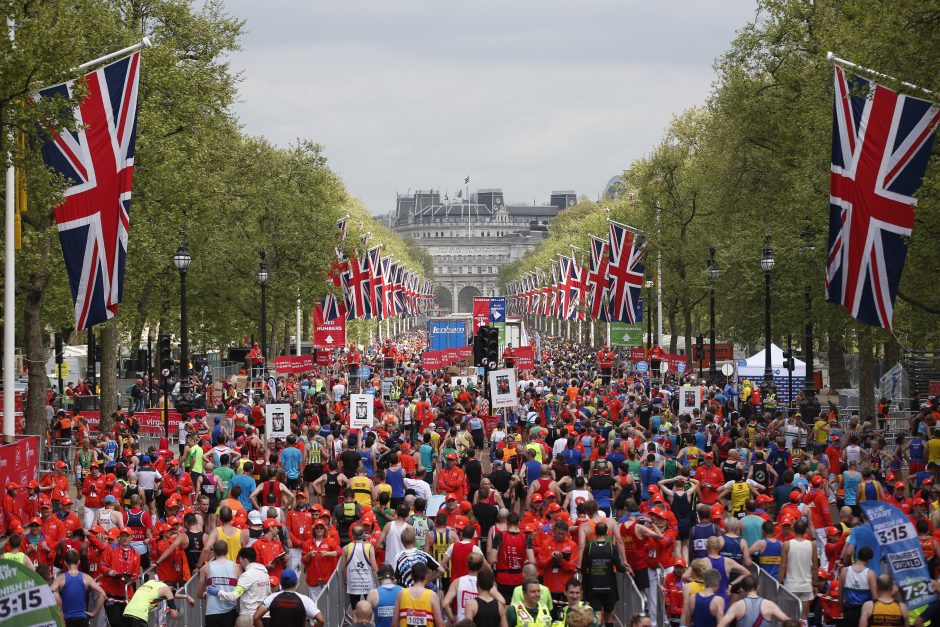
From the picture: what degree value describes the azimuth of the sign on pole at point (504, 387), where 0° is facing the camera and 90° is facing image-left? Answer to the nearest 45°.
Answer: approximately 0°

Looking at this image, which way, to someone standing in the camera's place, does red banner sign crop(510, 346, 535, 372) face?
facing the viewer

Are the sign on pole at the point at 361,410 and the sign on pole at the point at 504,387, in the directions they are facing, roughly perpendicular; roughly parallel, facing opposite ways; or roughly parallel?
roughly parallel

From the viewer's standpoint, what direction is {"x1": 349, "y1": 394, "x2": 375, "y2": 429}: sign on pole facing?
toward the camera

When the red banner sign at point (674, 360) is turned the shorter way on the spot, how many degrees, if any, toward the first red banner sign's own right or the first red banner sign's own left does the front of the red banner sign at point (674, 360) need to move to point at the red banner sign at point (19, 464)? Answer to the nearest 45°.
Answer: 0° — it already faces it

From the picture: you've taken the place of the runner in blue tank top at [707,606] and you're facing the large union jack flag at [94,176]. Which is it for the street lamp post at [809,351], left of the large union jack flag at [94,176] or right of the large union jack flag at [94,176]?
right

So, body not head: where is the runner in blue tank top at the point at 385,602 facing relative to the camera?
away from the camera

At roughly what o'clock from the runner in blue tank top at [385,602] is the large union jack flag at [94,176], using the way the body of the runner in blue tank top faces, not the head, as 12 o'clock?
The large union jack flag is roughly at 11 o'clock from the runner in blue tank top.

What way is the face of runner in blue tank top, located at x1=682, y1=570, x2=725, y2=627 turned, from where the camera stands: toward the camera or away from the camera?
away from the camera

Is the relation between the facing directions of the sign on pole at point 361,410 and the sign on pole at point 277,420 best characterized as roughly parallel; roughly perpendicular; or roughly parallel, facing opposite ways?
roughly parallel

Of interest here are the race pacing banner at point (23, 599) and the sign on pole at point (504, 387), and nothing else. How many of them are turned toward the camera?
2

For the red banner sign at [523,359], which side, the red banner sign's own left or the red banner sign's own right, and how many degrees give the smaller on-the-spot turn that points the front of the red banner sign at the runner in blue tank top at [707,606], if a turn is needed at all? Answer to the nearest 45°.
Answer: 0° — it already faces them

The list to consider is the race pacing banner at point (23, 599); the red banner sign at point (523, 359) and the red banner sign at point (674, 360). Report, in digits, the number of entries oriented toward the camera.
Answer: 3

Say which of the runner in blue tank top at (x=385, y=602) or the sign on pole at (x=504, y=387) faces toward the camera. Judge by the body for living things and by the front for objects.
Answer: the sign on pole

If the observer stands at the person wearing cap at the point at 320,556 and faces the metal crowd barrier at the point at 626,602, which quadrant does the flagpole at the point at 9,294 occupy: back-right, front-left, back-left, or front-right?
back-left

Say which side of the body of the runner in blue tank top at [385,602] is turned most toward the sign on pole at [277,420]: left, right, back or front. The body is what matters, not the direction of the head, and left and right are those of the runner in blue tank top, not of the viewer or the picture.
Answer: front

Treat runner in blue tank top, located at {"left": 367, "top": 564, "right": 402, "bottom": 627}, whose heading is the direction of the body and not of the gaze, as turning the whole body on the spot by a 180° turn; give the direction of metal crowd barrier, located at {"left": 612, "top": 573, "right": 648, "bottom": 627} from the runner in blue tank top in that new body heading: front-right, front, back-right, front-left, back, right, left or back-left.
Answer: back-left

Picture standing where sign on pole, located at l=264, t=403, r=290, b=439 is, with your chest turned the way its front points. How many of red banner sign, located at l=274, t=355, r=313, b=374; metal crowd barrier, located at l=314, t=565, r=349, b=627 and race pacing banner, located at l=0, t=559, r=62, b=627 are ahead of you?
2
